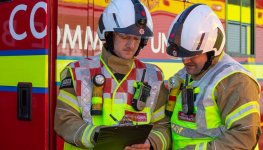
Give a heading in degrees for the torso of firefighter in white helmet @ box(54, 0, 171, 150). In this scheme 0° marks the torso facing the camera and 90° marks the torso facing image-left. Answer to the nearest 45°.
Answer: approximately 0°

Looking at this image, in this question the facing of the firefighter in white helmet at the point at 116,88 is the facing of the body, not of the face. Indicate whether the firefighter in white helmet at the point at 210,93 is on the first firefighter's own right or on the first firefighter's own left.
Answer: on the first firefighter's own left

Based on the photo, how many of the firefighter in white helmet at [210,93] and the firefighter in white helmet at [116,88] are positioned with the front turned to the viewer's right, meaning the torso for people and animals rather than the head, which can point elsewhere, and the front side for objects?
0

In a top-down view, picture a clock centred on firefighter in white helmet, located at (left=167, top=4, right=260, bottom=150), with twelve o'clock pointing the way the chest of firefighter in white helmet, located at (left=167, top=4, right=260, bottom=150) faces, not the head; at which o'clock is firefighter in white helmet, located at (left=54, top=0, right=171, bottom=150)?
firefighter in white helmet, located at (left=54, top=0, right=171, bottom=150) is roughly at 2 o'clock from firefighter in white helmet, located at (left=167, top=4, right=260, bottom=150).

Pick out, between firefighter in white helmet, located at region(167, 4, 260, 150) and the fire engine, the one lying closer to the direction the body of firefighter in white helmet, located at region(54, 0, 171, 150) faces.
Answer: the firefighter in white helmet
